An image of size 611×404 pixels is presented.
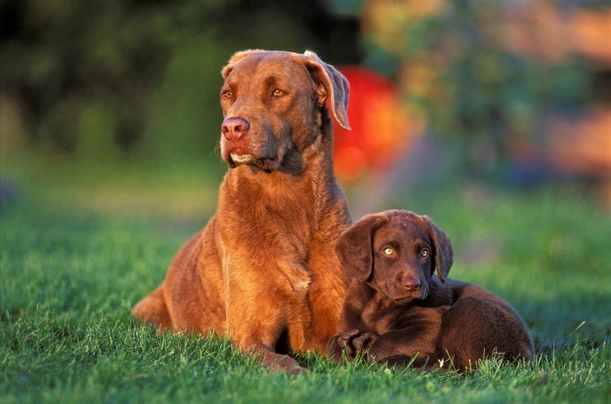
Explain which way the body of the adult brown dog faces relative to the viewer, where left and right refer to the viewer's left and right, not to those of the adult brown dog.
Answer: facing the viewer and to the right of the viewer
